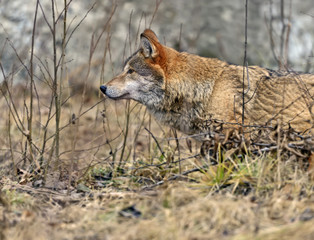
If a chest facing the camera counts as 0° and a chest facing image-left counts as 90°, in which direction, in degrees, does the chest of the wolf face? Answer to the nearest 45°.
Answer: approximately 90°
